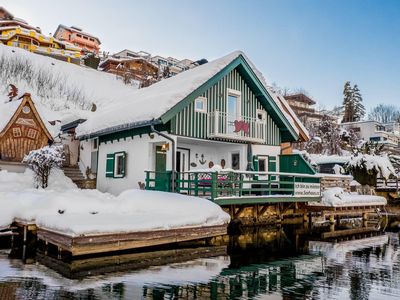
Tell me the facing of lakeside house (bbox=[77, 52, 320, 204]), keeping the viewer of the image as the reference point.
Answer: facing the viewer and to the right of the viewer

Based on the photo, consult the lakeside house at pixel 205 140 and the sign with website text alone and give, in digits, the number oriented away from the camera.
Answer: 0

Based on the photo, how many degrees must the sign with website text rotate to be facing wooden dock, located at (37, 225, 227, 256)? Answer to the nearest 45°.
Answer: approximately 45° to its right

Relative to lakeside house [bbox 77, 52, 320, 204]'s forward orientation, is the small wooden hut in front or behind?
behind

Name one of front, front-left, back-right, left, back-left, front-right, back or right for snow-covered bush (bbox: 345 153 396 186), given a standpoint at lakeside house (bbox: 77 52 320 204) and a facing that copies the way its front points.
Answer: left

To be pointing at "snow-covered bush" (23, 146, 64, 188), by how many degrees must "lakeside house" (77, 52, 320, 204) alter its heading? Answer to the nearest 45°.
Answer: approximately 135° to its right

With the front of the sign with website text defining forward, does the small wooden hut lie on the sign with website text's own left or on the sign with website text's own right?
on the sign with website text's own right

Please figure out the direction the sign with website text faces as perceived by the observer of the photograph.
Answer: facing the viewer

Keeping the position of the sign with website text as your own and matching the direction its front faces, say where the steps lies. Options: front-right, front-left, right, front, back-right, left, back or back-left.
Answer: right
